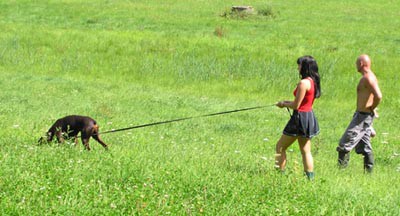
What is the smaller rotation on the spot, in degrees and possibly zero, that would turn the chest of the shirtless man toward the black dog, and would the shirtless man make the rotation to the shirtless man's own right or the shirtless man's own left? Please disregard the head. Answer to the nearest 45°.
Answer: approximately 45° to the shirtless man's own left

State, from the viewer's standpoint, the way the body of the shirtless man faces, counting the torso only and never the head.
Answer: to the viewer's left
